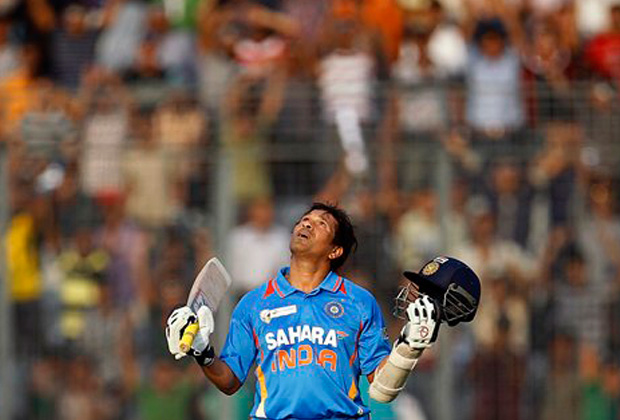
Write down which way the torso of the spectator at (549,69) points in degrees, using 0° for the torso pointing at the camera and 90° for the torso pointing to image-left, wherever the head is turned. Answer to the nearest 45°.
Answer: approximately 0°

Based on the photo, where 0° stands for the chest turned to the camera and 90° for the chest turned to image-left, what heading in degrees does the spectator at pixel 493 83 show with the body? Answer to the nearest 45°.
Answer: approximately 0°

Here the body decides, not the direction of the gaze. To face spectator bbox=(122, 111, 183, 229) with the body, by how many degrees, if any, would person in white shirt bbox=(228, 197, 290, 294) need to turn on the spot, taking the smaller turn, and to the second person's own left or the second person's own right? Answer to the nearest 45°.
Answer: approximately 90° to the second person's own right
